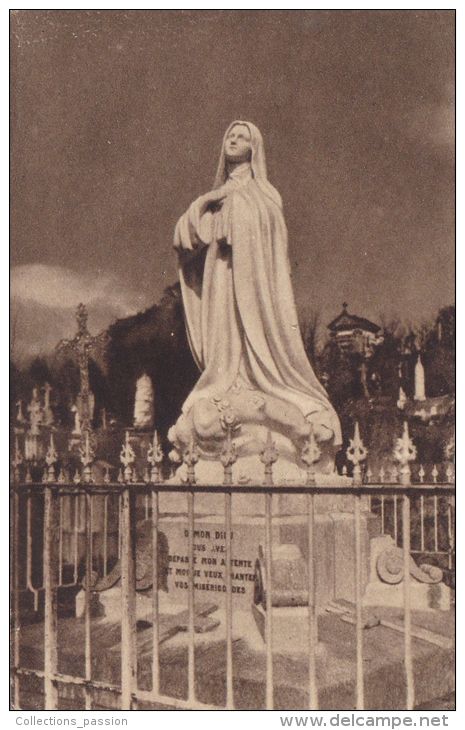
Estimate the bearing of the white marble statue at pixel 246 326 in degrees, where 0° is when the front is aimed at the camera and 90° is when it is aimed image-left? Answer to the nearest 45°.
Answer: approximately 45°

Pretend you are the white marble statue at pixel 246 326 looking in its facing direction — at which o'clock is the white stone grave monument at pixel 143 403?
the white stone grave monument at pixel 143 403 is roughly at 4 o'clock from the white marble statue at pixel 246 326.

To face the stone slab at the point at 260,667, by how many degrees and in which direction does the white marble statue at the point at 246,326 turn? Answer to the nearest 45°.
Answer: approximately 45° to its left
